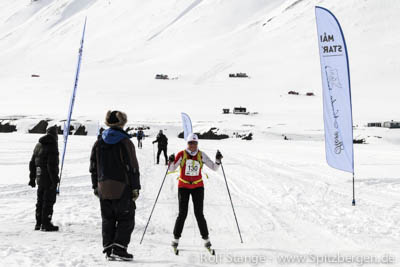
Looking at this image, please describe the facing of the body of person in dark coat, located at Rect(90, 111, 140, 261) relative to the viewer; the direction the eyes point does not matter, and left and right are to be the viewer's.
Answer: facing away from the viewer and to the right of the viewer

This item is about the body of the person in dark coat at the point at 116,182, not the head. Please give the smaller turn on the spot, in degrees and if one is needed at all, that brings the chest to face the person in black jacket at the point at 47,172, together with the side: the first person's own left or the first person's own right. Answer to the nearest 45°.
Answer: approximately 90° to the first person's own left

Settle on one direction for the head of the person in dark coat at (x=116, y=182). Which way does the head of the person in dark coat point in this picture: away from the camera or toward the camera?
away from the camera
